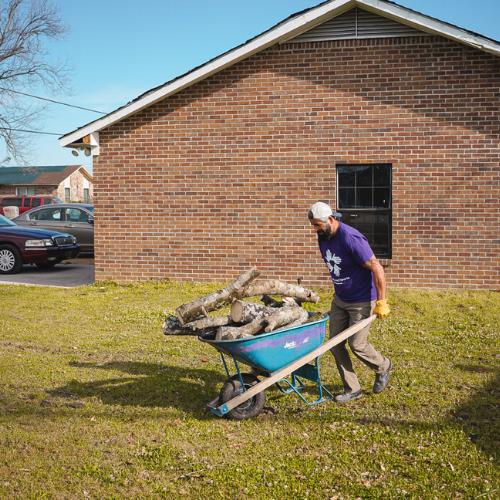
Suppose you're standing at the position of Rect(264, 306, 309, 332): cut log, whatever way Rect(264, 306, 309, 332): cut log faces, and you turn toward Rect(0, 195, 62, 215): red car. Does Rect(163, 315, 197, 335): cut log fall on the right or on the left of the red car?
left

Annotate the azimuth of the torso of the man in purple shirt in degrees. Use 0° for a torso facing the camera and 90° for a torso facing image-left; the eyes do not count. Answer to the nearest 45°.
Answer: approximately 45°

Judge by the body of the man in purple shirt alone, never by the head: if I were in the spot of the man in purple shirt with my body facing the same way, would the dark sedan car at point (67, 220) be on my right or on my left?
on my right

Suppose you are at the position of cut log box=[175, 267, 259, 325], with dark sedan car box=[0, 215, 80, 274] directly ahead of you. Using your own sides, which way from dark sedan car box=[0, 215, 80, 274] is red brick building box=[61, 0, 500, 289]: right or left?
right

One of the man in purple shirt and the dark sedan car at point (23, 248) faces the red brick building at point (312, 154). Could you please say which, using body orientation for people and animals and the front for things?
the dark sedan car

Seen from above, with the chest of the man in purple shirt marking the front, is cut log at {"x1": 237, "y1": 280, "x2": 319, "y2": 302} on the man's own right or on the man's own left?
on the man's own right

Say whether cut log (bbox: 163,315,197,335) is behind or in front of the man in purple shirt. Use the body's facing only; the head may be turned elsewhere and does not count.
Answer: in front

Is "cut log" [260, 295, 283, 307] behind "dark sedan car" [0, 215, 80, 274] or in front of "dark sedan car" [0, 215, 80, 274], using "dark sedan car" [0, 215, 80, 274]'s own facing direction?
in front

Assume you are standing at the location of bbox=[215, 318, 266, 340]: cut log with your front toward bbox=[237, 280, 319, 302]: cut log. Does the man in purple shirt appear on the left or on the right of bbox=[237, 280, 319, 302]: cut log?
right

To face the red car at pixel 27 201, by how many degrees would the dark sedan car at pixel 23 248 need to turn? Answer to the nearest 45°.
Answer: approximately 135° to its left

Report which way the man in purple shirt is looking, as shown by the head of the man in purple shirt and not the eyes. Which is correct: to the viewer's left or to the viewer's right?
to the viewer's left

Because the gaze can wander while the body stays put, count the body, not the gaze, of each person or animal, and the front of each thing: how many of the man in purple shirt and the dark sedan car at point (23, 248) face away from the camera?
0

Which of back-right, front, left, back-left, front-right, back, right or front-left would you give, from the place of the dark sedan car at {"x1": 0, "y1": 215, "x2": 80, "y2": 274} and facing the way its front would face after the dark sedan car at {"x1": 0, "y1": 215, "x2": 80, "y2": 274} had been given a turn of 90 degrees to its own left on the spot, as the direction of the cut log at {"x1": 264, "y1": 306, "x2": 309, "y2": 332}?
back-right

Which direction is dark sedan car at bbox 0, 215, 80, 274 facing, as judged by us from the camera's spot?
facing the viewer and to the right of the viewer
